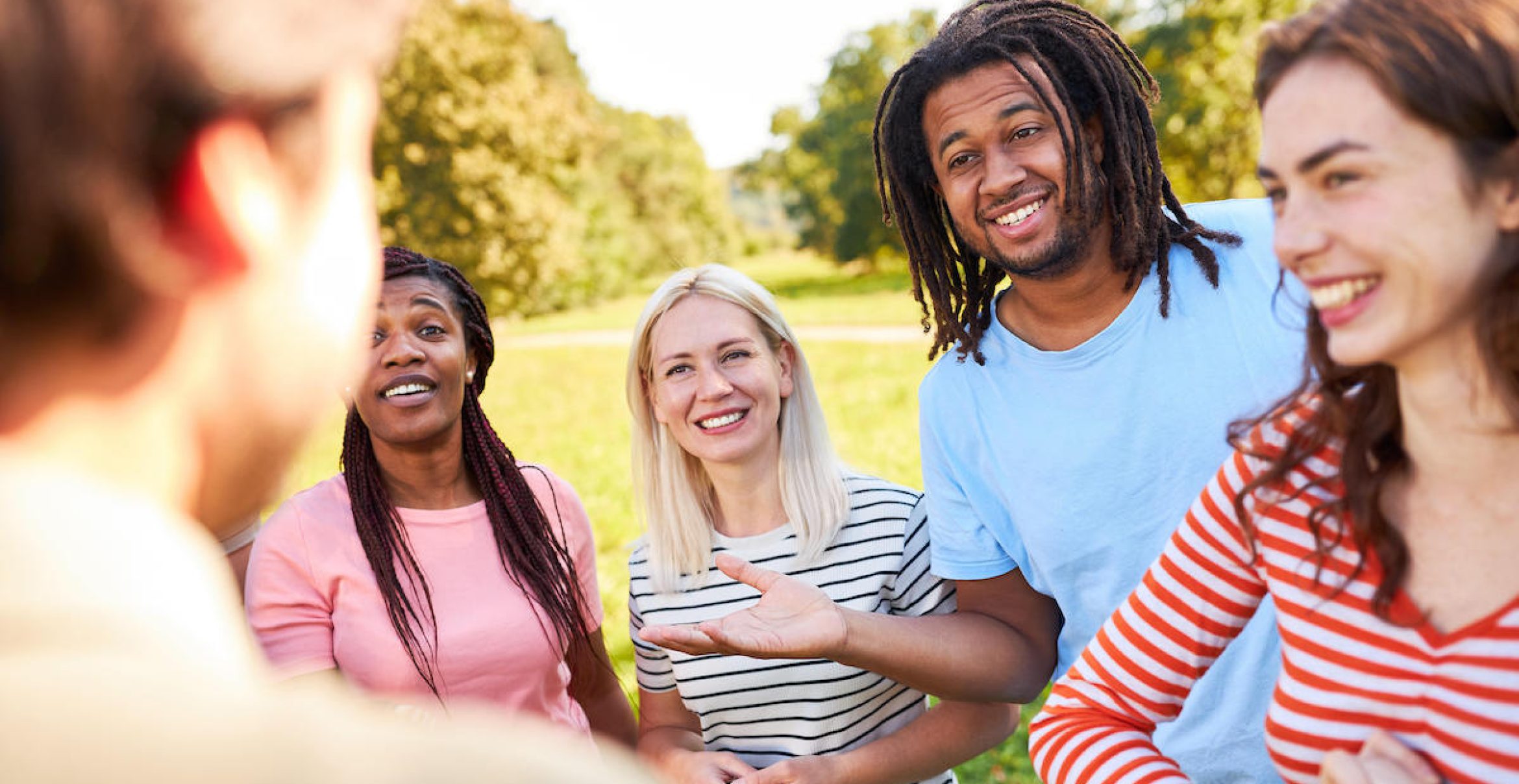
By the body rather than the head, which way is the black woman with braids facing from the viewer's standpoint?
toward the camera

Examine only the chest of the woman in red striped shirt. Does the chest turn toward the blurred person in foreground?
yes

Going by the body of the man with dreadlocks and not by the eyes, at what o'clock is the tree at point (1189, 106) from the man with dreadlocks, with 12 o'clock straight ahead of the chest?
The tree is roughly at 5 o'clock from the man with dreadlocks.

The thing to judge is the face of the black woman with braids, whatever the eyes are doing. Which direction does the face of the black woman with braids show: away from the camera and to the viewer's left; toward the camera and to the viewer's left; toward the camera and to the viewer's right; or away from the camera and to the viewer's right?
toward the camera and to the viewer's left

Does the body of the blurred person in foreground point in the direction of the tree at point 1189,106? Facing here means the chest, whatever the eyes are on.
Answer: yes

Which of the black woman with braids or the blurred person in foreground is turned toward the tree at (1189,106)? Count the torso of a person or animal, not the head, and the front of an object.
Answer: the blurred person in foreground

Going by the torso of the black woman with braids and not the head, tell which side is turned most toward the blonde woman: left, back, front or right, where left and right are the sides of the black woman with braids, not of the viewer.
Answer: left

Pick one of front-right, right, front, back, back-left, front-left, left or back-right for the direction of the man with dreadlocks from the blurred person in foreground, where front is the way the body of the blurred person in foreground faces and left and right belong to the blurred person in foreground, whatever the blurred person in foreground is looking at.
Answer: front

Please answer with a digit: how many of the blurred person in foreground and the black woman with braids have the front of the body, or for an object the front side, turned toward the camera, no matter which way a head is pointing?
1

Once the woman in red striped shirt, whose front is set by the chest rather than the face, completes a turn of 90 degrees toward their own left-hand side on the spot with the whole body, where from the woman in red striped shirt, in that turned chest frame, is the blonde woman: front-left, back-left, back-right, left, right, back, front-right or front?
back

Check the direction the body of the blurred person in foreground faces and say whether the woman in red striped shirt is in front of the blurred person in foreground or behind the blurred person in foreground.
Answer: in front

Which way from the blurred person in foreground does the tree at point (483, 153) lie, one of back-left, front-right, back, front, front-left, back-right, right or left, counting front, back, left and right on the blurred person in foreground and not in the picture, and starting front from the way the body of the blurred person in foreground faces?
front-left
